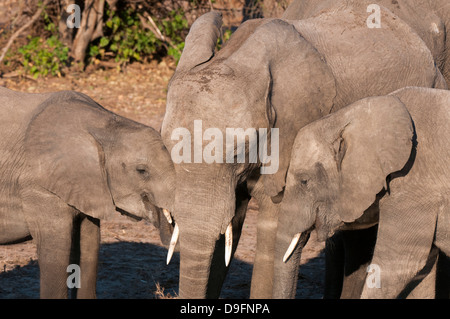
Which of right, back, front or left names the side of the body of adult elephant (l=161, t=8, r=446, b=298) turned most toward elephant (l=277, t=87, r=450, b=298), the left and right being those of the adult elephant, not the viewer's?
left

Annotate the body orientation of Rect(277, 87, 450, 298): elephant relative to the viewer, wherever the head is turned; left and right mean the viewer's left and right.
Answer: facing to the left of the viewer

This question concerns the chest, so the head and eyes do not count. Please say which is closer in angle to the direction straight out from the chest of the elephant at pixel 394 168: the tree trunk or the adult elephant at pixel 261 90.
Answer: the adult elephant

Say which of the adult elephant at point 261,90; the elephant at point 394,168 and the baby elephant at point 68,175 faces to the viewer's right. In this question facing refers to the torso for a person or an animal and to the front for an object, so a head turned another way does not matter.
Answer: the baby elephant

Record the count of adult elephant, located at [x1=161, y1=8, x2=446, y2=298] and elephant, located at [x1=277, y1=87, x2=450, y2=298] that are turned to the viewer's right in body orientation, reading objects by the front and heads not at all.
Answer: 0

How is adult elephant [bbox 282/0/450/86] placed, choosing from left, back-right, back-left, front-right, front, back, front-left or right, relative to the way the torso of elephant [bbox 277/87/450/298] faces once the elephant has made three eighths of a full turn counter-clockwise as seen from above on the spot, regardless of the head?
back-left

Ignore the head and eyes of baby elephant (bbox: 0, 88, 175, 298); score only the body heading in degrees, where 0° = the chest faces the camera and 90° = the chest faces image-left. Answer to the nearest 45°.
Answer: approximately 270°

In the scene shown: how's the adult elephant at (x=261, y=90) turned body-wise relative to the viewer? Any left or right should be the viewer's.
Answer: facing the viewer and to the left of the viewer

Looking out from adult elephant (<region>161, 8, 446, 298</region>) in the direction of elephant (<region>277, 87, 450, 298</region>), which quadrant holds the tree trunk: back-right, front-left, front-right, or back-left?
back-left

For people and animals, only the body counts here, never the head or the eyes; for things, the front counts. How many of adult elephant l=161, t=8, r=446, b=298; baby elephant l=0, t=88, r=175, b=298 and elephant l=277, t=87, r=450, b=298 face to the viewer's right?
1

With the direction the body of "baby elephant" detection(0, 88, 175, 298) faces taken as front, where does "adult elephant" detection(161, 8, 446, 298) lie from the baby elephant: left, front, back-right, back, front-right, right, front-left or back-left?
front

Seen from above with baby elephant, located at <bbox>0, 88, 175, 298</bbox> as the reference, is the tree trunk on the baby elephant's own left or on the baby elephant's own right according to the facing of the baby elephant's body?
on the baby elephant's own left

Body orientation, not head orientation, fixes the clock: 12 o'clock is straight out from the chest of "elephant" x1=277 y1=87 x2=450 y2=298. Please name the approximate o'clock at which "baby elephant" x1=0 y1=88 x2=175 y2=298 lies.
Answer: The baby elephant is roughly at 12 o'clock from the elephant.

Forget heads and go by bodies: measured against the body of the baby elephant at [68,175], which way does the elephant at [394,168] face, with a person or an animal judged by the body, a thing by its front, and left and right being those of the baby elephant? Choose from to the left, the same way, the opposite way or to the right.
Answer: the opposite way

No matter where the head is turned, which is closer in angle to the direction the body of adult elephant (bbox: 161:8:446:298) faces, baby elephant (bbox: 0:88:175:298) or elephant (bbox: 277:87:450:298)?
the baby elephant

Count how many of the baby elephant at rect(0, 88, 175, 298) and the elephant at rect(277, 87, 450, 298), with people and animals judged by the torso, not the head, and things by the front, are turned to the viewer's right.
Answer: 1
